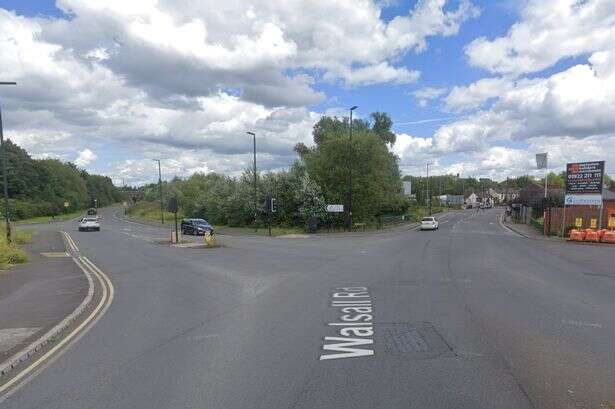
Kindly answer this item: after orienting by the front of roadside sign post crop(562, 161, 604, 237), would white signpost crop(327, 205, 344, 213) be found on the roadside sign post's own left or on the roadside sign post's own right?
on the roadside sign post's own right

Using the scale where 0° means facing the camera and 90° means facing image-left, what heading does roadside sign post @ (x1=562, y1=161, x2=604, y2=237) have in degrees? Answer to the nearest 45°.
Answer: approximately 0°
